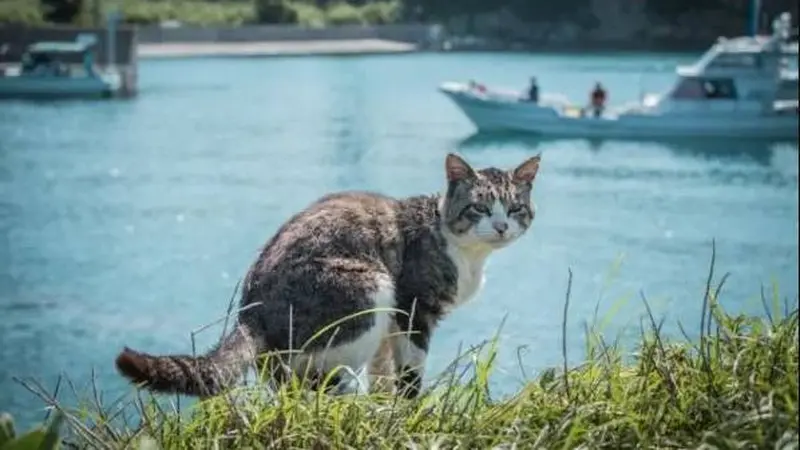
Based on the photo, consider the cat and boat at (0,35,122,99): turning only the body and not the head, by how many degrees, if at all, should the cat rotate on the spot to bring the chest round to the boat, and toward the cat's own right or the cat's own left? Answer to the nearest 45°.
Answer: approximately 90° to the cat's own left

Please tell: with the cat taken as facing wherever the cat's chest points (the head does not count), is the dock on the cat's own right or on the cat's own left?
on the cat's own left

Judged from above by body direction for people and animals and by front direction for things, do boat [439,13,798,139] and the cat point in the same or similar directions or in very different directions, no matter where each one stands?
very different directions

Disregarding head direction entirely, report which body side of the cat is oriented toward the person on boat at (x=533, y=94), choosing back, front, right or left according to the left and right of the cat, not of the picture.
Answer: left

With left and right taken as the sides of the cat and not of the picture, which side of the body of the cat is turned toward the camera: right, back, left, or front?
right

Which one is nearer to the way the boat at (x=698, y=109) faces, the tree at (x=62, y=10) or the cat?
the tree

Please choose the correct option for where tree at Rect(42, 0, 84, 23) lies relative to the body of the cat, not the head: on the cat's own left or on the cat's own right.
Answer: on the cat's own left

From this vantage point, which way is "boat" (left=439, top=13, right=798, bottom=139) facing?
to the viewer's left
